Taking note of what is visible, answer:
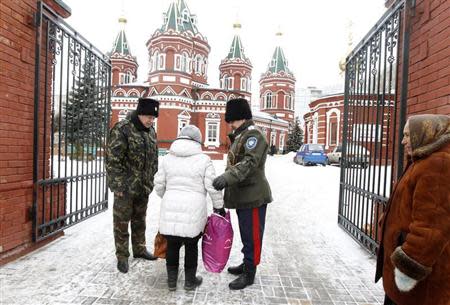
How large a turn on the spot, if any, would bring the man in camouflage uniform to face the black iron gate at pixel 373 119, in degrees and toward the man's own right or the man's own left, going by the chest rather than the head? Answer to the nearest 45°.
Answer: approximately 45° to the man's own left

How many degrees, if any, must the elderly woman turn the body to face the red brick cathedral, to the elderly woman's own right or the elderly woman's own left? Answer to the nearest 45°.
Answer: approximately 45° to the elderly woman's own right

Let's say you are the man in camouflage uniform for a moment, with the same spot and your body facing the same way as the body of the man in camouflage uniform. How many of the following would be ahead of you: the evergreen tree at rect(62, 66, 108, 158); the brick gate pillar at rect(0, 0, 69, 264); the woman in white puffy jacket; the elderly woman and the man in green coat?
3

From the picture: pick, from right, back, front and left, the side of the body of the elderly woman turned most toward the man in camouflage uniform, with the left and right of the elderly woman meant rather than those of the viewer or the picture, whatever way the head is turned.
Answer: front

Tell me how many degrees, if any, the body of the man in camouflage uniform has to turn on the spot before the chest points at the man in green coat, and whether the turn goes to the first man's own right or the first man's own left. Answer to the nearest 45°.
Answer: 0° — they already face them

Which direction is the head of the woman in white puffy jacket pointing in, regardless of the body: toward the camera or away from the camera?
away from the camera

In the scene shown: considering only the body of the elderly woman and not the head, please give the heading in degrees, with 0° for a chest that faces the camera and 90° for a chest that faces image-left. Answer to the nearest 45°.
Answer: approximately 90°

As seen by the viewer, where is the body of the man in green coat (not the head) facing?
to the viewer's left

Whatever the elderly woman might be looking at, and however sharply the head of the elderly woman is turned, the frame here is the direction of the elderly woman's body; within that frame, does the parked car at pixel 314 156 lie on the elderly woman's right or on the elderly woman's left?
on the elderly woman's right

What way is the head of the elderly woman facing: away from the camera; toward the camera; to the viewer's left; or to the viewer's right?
to the viewer's left

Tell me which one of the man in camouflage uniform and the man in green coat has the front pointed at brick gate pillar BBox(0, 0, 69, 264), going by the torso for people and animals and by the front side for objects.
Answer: the man in green coat

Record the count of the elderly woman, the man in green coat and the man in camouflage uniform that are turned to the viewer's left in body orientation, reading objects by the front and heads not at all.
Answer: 2

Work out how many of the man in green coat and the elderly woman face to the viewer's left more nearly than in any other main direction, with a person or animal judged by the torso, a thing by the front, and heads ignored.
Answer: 2

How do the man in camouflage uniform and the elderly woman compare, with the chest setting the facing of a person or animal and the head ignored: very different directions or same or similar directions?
very different directions
